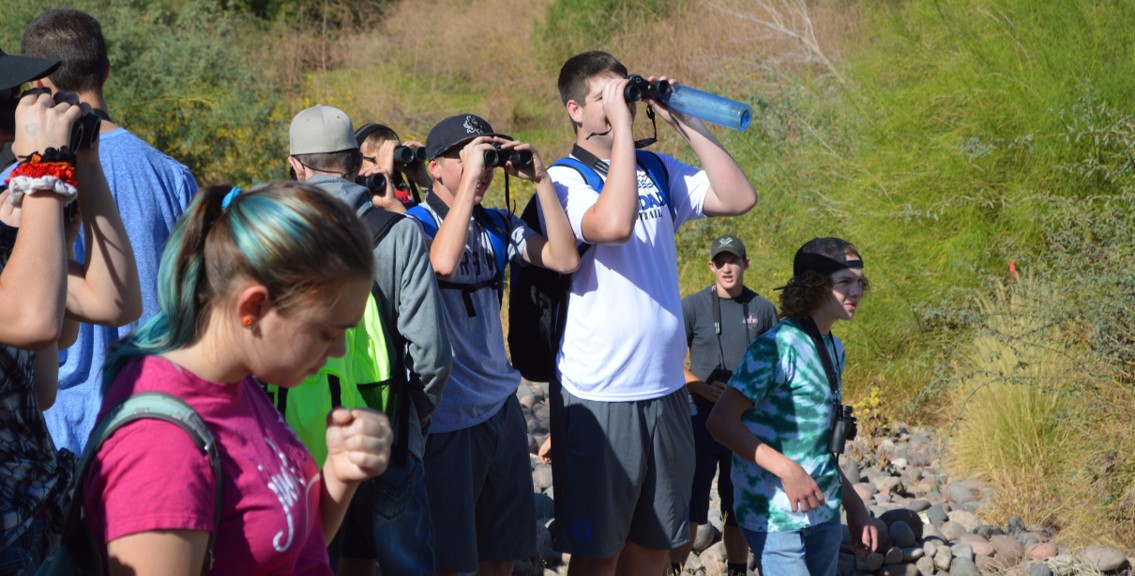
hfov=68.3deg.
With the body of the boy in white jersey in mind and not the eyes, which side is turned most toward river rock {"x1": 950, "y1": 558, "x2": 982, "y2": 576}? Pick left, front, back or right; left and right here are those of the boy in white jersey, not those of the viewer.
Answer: left

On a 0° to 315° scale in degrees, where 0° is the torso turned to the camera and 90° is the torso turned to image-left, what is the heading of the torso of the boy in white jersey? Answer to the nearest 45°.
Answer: approximately 315°

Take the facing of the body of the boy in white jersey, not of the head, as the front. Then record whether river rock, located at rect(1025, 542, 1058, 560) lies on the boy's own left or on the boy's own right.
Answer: on the boy's own left

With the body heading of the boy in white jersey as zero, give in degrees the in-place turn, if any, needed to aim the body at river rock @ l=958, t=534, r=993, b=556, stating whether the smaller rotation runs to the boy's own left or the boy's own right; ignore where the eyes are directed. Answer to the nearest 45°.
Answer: approximately 90° to the boy's own left

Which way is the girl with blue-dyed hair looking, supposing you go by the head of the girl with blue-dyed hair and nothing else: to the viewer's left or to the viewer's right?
to the viewer's right

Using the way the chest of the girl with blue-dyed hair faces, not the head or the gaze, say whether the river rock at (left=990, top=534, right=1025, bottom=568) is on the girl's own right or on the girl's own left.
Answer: on the girl's own left

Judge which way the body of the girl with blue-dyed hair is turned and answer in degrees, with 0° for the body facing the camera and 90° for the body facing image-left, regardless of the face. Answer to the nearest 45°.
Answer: approximately 315°

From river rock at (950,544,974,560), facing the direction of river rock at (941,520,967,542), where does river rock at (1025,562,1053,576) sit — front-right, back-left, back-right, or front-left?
back-right

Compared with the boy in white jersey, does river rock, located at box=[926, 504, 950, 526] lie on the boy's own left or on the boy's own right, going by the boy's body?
on the boy's own left

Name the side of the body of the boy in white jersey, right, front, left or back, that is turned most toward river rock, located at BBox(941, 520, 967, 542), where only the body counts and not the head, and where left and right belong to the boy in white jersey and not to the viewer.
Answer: left

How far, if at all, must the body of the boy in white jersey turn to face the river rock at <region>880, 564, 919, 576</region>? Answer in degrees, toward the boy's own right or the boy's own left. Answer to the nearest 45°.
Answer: approximately 90° to the boy's own left
